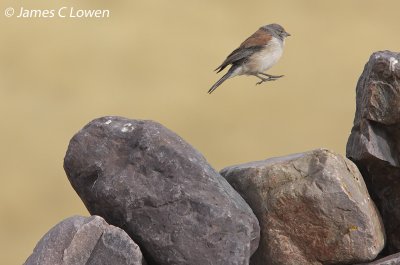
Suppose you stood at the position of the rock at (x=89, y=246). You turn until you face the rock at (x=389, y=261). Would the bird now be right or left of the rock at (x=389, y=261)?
left

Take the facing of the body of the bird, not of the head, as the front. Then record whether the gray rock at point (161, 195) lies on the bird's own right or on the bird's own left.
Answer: on the bird's own right

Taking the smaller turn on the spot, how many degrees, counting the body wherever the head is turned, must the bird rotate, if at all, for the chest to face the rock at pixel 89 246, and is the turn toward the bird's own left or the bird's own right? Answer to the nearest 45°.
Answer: approximately 135° to the bird's own right

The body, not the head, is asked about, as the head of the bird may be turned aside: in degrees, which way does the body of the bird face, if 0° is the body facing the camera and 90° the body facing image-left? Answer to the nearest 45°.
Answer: approximately 270°
